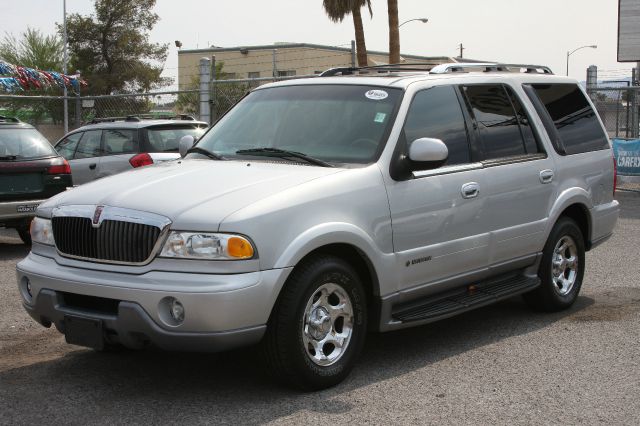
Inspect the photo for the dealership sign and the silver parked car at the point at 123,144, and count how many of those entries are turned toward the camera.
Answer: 1

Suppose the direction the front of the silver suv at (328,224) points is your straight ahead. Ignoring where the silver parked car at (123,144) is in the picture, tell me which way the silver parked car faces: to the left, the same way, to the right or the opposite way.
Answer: to the right

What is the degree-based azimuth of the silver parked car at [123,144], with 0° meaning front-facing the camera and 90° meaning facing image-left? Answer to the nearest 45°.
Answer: approximately 135°

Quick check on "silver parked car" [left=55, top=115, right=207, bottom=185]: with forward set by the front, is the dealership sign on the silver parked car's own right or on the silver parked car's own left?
on the silver parked car's own right

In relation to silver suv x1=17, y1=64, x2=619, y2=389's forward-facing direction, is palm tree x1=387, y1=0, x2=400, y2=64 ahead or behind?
behind

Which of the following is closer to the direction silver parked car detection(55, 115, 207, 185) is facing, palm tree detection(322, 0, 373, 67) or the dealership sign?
the palm tree

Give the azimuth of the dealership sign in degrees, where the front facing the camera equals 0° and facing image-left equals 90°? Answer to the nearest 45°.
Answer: approximately 0°

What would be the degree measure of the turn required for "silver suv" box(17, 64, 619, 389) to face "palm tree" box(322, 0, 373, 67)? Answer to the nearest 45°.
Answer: approximately 135° to its right

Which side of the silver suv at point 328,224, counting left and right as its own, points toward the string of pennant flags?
right

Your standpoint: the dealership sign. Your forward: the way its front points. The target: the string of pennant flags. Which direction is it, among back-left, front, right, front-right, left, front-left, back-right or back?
right

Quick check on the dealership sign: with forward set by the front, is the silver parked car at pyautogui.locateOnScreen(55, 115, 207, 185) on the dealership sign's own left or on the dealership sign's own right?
on the dealership sign's own right
